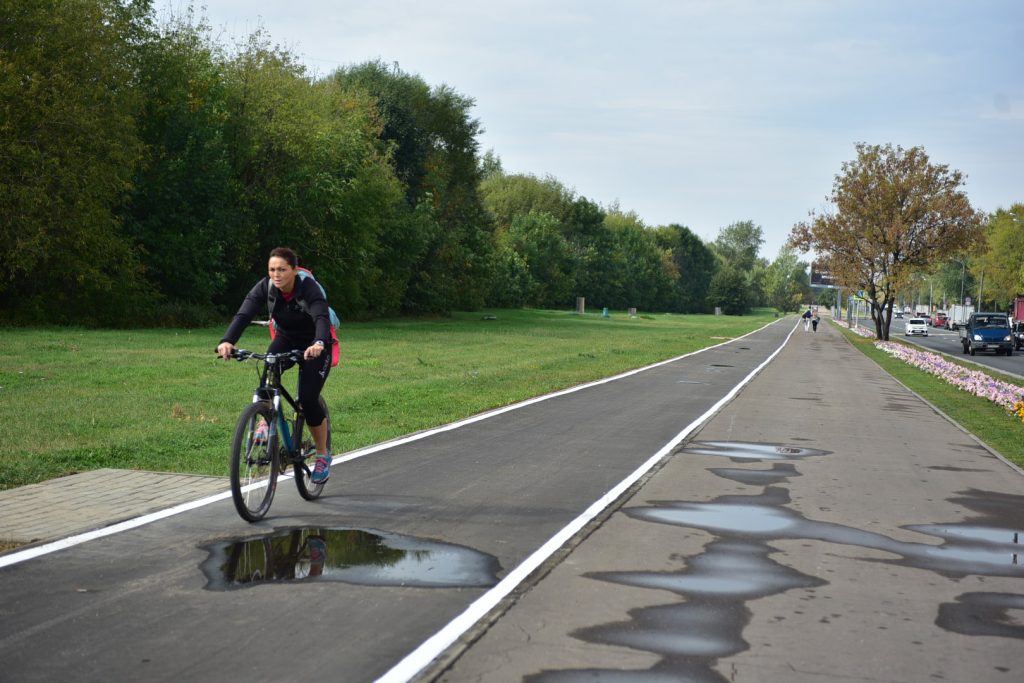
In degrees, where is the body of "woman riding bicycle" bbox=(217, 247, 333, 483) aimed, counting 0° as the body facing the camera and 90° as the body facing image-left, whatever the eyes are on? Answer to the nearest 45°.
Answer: approximately 45°

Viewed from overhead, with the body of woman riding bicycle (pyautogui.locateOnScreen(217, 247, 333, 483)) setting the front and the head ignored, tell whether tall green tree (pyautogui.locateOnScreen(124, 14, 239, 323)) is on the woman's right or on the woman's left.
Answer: on the woman's right

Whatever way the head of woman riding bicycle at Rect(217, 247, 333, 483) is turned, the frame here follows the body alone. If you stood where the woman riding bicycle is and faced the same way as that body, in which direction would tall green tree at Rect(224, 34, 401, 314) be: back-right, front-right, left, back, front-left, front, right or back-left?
back-right

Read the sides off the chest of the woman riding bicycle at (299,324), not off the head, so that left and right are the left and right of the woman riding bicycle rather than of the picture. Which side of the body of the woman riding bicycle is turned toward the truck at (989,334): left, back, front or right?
back

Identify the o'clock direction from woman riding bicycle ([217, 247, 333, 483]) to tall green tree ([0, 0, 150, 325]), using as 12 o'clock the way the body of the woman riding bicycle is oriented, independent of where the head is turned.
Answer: The tall green tree is roughly at 4 o'clock from the woman riding bicycle.
